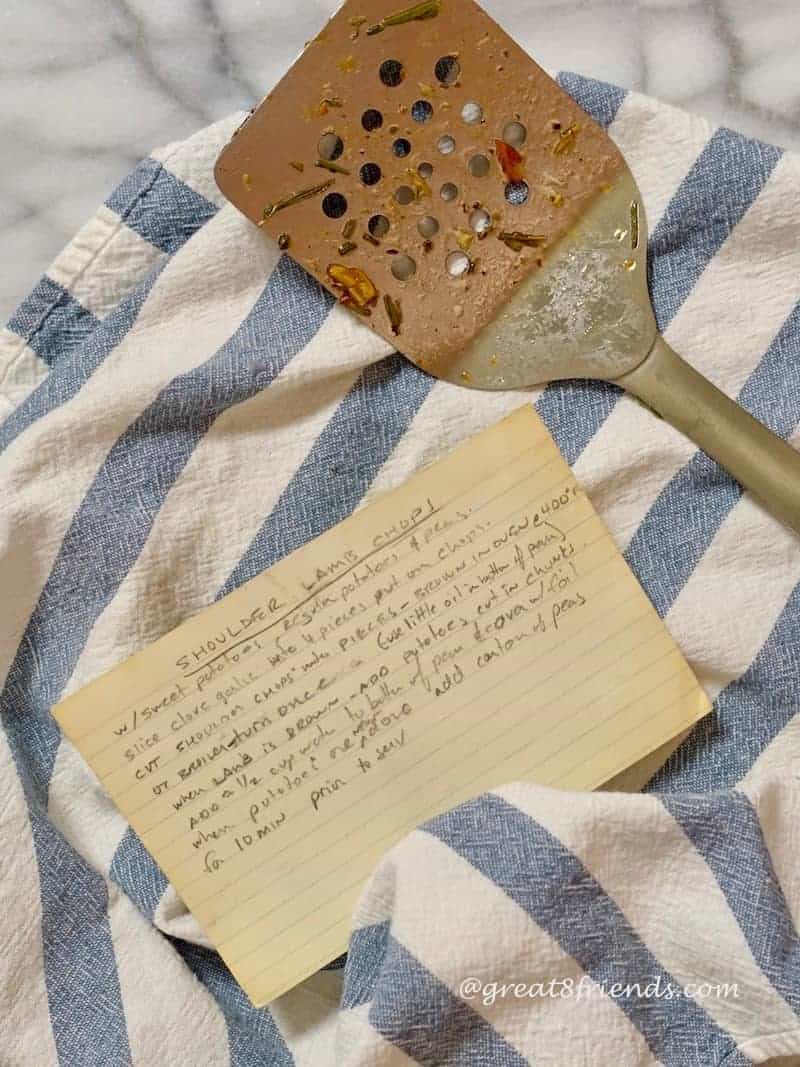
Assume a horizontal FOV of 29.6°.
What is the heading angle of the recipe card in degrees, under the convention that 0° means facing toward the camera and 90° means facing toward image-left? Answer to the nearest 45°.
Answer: approximately 0°
